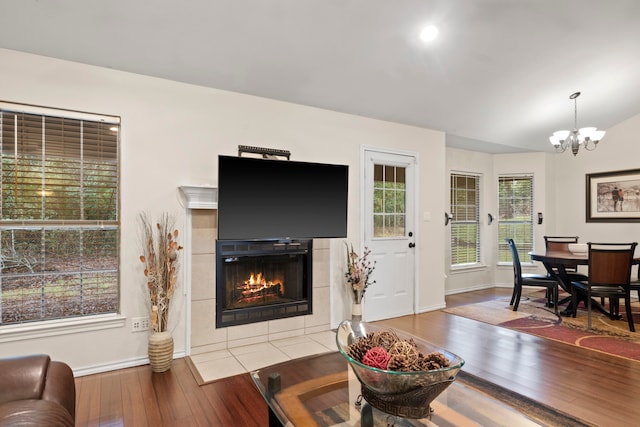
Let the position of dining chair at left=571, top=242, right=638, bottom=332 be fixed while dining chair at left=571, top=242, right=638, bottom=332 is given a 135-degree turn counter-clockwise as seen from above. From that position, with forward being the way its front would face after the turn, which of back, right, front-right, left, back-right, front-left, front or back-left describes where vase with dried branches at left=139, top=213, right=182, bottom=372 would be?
front-right

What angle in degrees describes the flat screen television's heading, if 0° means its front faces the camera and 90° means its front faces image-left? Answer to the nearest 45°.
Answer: approximately 315°

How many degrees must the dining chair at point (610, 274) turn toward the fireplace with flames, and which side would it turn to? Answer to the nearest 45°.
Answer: approximately 90° to its left

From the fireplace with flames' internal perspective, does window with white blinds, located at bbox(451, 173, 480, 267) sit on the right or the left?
on its left

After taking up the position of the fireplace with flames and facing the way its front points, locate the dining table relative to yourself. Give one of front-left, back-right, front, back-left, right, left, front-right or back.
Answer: front-left

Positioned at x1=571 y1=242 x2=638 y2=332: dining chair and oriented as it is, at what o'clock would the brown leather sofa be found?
The brown leather sofa is roughly at 8 o'clock from the dining chair.

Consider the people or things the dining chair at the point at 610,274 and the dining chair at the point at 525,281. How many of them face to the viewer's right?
1

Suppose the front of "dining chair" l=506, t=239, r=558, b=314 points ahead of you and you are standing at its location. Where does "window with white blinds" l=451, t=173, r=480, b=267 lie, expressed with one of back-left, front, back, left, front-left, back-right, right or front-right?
back-left

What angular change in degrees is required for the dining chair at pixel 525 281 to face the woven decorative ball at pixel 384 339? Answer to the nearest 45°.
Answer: approximately 90° to its right

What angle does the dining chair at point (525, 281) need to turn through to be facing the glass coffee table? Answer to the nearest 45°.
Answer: approximately 90° to its right

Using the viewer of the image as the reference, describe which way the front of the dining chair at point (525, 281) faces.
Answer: facing to the right of the viewer

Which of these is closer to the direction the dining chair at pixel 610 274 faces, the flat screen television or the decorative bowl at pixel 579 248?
the decorative bowl

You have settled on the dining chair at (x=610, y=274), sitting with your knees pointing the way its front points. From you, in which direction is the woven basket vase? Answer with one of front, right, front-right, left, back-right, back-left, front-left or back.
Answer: left

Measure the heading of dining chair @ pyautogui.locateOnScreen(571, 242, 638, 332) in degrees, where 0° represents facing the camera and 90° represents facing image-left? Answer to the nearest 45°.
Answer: approximately 135°

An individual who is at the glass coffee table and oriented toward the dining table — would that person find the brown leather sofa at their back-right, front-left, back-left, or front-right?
back-left

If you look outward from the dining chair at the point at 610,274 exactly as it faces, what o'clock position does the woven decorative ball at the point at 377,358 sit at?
The woven decorative ball is roughly at 8 o'clock from the dining chair.

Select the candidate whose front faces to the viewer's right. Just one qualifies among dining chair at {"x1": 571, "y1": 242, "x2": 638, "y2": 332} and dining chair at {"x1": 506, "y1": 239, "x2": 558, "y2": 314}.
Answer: dining chair at {"x1": 506, "y1": 239, "x2": 558, "y2": 314}
